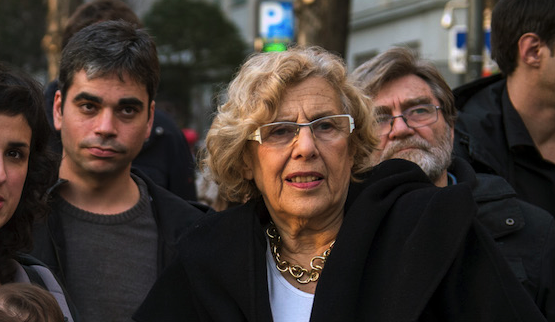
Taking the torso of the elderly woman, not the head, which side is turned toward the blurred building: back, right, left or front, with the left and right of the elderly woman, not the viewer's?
back

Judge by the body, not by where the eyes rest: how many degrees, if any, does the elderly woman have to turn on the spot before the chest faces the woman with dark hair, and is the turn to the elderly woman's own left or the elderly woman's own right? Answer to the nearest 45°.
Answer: approximately 90° to the elderly woman's own right

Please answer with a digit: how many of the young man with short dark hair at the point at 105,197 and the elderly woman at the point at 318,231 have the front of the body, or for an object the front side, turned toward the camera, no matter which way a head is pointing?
2

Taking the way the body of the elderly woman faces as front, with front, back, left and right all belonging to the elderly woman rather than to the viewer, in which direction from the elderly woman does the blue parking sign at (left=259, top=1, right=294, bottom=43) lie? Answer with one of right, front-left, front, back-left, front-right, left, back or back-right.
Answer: back

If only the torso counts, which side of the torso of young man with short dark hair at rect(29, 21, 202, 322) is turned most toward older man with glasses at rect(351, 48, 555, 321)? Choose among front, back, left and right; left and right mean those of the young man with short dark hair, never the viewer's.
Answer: left

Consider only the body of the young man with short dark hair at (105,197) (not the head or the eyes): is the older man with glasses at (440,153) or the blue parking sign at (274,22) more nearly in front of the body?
the older man with glasses

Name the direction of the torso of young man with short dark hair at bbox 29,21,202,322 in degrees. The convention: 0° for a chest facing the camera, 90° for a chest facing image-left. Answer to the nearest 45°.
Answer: approximately 0°

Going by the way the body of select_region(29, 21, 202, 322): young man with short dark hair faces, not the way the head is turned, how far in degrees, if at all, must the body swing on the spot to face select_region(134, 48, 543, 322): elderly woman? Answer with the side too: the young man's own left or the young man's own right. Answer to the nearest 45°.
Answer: approximately 45° to the young man's own left

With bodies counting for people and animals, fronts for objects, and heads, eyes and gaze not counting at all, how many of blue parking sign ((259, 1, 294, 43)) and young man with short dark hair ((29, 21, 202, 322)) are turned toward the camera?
2
